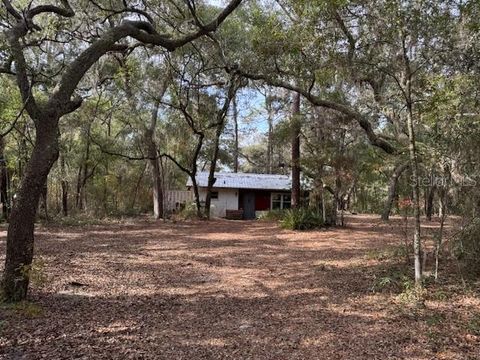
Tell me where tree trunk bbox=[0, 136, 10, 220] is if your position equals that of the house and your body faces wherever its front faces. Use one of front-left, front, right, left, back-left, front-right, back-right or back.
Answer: front-right

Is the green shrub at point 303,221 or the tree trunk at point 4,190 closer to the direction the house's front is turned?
the green shrub

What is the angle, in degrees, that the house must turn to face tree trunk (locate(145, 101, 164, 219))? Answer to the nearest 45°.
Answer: approximately 45° to its right

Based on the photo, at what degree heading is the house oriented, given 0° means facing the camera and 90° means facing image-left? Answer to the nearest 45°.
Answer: approximately 0°

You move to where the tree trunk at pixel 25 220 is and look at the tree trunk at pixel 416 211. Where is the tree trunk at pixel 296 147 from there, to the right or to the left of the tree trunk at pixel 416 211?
left
